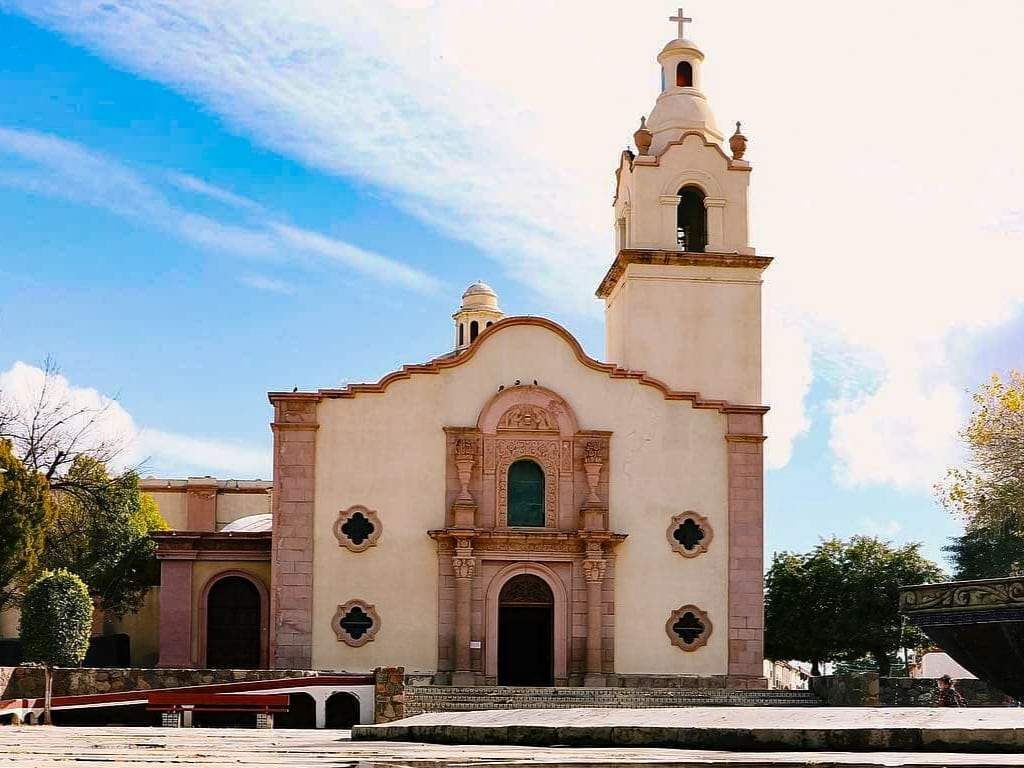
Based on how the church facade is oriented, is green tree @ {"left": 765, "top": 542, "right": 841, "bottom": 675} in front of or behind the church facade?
behind

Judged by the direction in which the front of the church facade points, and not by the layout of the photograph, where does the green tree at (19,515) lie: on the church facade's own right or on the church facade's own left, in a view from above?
on the church facade's own right

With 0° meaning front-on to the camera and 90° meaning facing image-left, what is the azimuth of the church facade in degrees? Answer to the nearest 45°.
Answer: approximately 0°

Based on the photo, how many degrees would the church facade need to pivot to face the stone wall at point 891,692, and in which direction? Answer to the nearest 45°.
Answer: approximately 45° to its left

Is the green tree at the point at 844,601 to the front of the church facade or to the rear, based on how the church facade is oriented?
to the rear

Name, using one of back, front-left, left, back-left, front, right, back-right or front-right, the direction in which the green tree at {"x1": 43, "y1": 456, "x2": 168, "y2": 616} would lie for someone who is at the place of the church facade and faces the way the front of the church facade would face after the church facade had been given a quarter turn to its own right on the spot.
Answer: front-right

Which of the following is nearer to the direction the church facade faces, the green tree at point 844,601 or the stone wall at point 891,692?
the stone wall

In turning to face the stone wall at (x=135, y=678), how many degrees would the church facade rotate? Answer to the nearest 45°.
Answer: approximately 45° to its right

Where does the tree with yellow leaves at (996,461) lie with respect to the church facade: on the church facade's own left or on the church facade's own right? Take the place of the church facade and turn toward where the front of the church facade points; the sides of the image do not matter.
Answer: on the church facade's own left
